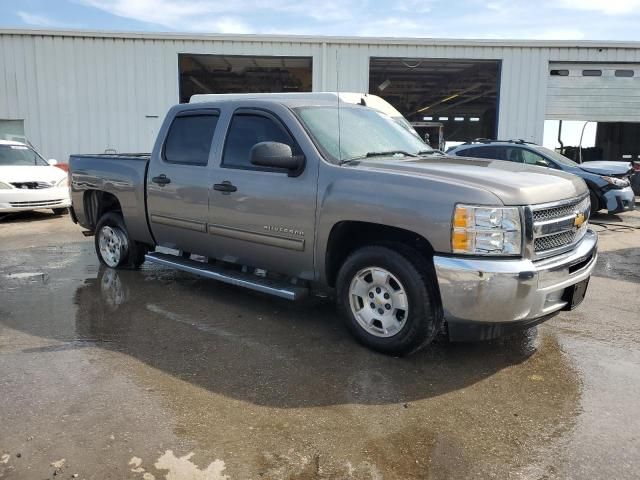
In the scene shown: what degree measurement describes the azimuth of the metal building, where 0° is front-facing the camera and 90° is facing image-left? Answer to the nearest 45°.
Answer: approximately 0°

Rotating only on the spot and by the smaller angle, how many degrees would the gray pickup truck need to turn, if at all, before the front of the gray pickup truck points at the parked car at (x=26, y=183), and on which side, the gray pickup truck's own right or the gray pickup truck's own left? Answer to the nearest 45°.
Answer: approximately 180°

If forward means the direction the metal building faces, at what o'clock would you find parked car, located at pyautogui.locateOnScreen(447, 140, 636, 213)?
The parked car is roughly at 10 o'clock from the metal building.

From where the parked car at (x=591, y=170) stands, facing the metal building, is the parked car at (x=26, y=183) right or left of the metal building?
left

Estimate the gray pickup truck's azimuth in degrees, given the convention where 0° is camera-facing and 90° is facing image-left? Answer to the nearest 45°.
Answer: approximately 315°

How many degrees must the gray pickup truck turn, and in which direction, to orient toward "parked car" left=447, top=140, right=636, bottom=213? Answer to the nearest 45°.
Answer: approximately 90° to its left

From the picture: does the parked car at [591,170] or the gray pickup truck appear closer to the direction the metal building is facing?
the gray pickup truck
